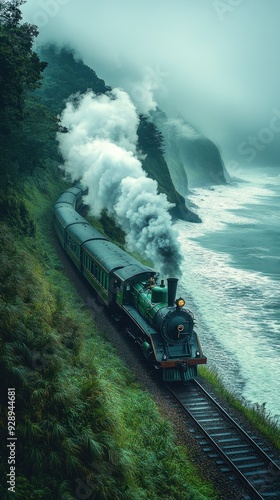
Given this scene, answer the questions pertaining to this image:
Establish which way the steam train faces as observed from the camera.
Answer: facing the viewer and to the right of the viewer

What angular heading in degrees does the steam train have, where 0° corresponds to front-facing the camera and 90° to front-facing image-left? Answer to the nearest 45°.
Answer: approximately 315°
